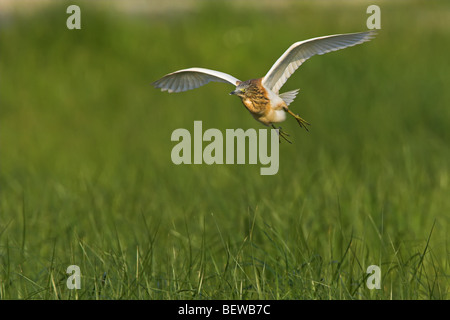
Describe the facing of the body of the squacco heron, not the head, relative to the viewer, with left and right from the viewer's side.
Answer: facing the viewer and to the left of the viewer
